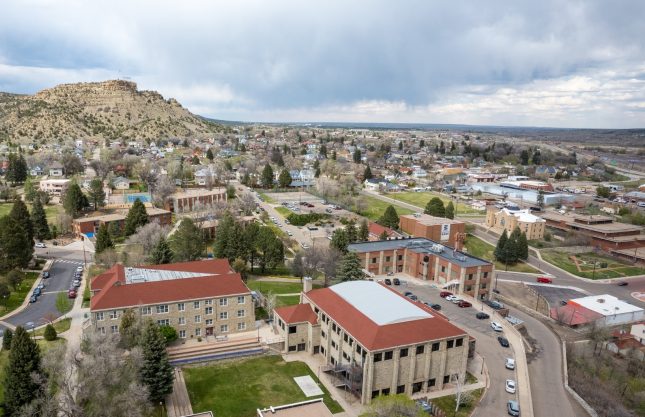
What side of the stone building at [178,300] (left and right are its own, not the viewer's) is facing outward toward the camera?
front

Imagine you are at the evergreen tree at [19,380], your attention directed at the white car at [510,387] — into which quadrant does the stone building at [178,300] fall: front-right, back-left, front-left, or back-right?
front-left

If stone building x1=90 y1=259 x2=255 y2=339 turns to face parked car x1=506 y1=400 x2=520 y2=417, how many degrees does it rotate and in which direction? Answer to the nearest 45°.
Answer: approximately 45° to its left

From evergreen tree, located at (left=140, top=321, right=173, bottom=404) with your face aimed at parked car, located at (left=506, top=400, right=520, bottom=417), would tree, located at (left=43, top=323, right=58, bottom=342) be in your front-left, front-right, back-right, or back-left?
back-left

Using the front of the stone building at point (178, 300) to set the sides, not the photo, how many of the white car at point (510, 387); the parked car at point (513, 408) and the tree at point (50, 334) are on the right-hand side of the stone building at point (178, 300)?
1

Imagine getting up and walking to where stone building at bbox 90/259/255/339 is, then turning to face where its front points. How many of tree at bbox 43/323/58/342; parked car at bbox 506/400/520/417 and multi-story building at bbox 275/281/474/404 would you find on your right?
1

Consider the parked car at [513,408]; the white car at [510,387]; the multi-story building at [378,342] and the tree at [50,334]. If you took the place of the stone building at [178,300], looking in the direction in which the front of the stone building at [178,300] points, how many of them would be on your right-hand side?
1

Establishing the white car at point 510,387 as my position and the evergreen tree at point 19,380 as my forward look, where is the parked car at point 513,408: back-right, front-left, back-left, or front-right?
front-left

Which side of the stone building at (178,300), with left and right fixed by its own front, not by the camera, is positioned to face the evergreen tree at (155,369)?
front

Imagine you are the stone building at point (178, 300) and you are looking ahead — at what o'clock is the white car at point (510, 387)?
The white car is roughly at 10 o'clock from the stone building.

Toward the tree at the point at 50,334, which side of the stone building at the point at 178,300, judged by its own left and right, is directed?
right

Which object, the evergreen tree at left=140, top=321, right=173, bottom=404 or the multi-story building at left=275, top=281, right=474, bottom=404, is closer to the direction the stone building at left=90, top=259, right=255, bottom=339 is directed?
the evergreen tree

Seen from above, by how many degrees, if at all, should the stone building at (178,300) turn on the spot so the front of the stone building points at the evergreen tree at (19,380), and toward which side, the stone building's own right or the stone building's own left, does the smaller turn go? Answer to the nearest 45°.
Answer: approximately 45° to the stone building's own right

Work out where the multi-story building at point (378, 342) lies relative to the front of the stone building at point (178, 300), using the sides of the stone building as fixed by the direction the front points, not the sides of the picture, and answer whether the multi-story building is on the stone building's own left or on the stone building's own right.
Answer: on the stone building's own left
